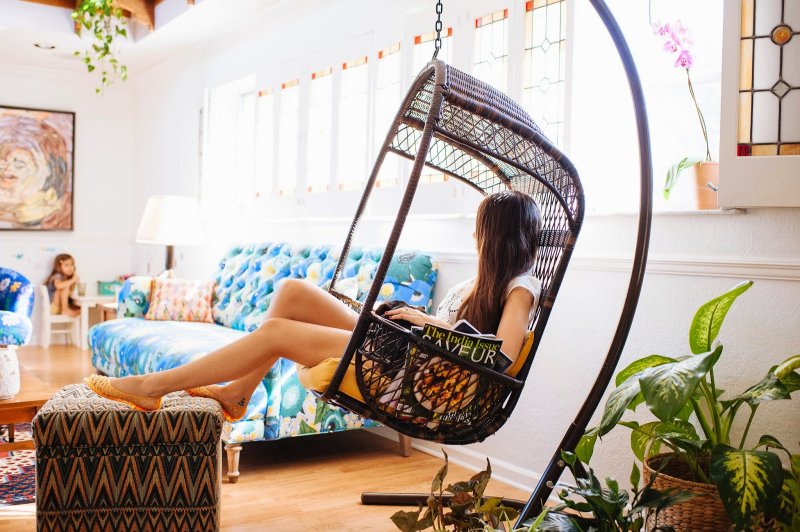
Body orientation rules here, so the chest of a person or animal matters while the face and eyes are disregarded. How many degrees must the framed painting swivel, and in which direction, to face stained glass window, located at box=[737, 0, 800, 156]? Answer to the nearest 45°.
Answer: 0° — it already faces it

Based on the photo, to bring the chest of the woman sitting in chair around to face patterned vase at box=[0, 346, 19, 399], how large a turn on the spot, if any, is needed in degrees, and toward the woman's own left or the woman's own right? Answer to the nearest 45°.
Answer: approximately 45° to the woman's own right

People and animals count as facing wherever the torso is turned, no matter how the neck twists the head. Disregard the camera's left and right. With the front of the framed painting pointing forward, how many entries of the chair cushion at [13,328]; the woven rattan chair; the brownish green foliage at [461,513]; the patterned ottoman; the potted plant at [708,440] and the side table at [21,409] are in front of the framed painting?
6

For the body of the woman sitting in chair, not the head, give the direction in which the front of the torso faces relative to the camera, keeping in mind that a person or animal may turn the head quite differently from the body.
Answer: to the viewer's left

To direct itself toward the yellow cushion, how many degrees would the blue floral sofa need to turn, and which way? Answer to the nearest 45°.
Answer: approximately 45° to its left

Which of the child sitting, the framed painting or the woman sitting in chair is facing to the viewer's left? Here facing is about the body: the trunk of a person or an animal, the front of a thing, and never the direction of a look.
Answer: the woman sitting in chair

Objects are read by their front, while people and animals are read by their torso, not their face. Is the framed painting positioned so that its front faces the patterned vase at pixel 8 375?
yes

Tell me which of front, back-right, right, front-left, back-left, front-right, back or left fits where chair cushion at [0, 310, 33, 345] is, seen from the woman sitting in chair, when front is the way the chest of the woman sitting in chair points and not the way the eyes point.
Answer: front-right

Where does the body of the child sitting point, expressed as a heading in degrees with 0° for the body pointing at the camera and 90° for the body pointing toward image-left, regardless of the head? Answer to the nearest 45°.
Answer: approximately 315°

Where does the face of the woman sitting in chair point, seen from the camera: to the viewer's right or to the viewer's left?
to the viewer's left
